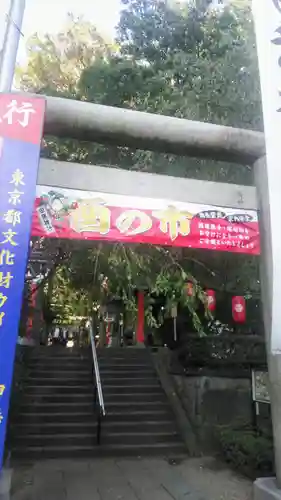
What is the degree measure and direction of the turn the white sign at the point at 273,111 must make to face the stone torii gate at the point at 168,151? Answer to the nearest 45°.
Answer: approximately 90° to its right

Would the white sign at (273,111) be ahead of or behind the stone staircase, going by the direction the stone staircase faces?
ahead

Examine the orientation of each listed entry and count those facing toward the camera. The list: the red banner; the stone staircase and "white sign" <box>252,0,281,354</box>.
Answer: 3

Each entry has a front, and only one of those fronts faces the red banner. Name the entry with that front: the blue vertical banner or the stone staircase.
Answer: the stone staircase

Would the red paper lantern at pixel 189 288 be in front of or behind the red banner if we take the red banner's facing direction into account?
behind

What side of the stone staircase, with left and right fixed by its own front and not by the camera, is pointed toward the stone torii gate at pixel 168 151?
front

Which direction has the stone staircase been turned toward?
toward the camera

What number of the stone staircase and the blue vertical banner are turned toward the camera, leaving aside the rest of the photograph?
2

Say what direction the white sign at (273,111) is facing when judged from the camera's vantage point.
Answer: facing the viewer

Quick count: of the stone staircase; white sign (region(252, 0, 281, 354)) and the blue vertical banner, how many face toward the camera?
3

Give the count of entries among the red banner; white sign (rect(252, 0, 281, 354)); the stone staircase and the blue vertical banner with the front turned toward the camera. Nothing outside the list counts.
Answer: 4

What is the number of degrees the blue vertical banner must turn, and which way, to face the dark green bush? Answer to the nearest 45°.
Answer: approximately 135° to its left

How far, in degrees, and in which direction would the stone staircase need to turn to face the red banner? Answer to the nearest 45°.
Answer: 0° — it already faces it

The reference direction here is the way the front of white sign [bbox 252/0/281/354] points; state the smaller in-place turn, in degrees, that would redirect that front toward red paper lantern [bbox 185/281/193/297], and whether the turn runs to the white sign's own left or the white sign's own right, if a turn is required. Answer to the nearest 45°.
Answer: approximately 135° to the white sign's own right

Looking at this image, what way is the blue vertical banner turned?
toward the camera

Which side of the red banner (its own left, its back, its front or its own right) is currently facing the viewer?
front
